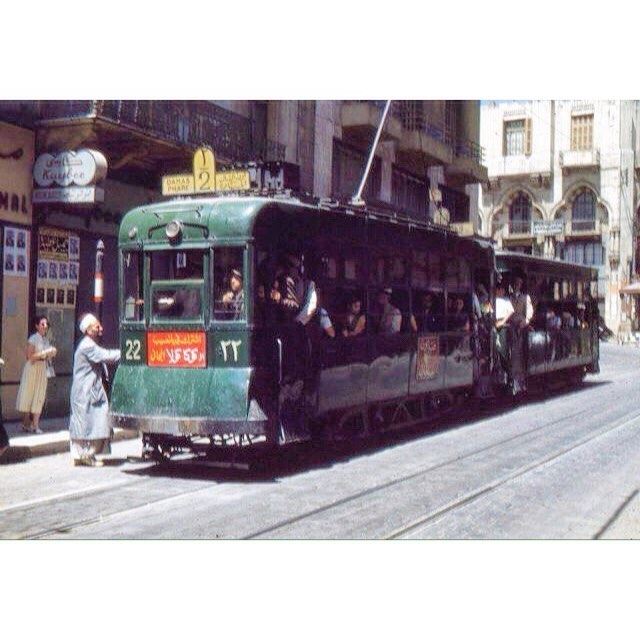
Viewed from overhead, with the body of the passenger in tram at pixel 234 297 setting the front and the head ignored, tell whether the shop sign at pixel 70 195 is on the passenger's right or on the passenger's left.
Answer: on the passenger's right

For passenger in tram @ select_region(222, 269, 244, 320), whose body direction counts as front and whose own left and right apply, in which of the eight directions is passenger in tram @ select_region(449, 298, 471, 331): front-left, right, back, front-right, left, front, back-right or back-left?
back

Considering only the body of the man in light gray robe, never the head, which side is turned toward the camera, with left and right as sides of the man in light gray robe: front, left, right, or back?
right

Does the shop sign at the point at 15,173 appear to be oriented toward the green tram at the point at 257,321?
yes

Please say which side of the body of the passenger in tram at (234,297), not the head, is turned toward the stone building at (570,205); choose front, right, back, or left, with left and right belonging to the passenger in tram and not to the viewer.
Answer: back

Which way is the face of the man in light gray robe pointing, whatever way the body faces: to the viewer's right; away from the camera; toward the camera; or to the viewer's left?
to the viewer's right

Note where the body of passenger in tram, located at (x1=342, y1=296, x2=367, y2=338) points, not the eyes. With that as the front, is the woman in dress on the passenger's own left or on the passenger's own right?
on the passenger's own right

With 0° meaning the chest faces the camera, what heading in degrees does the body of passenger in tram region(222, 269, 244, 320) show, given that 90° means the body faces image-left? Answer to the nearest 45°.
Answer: approximately 45°

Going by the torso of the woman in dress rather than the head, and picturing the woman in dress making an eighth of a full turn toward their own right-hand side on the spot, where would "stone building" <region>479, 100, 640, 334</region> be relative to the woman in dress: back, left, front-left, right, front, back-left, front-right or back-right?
back-left

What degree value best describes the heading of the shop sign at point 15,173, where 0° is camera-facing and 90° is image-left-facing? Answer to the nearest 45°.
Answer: approximately 315°
